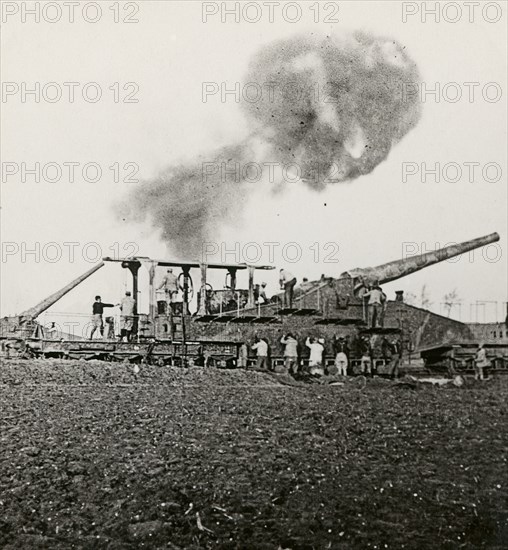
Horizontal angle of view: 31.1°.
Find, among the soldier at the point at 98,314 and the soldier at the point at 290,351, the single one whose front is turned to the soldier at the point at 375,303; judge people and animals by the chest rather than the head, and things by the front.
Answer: the soldier at the point at 98,314

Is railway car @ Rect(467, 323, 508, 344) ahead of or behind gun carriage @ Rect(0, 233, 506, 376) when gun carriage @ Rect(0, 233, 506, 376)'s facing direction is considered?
ahead

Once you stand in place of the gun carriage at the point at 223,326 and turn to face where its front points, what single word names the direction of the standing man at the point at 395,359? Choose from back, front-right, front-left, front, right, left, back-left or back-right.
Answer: front

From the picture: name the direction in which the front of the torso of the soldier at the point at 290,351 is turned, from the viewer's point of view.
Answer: away from the camera

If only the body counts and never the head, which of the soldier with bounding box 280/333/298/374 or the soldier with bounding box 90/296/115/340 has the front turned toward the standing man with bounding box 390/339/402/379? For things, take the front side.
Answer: the soldier with bounding box 90/296/115/340

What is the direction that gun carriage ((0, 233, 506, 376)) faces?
to the viewer's right

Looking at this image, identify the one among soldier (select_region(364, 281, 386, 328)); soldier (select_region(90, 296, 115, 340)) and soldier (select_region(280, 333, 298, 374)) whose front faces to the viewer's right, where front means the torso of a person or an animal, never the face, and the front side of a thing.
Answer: soldier (select_region(90, 296, 115, 340))

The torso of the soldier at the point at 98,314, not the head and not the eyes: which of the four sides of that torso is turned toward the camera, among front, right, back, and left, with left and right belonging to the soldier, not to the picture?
right

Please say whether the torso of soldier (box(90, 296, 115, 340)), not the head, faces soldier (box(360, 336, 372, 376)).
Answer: yes
